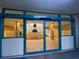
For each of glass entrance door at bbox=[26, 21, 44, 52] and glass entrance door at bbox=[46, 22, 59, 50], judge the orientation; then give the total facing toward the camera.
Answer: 2

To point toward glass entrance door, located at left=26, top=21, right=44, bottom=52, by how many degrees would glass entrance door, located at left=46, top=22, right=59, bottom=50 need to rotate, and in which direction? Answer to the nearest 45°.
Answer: approximately 45° to its right

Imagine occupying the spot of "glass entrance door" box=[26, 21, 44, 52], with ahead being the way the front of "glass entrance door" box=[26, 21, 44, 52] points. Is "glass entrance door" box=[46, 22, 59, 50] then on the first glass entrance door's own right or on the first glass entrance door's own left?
on the first glass entrance door's own left

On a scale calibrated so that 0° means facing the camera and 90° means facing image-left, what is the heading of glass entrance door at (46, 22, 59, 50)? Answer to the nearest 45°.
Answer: approximately 0°

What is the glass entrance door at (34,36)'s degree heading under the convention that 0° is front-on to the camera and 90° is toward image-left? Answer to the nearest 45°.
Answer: approximately 0°
